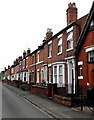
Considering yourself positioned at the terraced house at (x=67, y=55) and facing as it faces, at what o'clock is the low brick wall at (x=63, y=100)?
The low brick wall is roughly at 11 o'clock from the terraced house.

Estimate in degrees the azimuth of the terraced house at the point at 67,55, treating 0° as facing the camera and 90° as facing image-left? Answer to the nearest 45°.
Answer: approximately 45°
